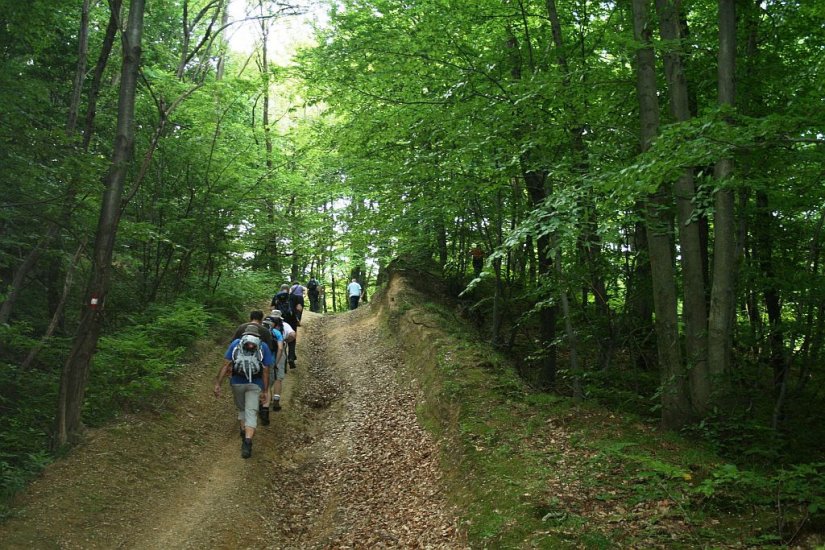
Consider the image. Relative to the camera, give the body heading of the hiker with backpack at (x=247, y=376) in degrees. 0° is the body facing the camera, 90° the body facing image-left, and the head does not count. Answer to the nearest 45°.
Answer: approximately 180°

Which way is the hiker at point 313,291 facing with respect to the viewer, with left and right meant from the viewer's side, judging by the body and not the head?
facing away from the viewer

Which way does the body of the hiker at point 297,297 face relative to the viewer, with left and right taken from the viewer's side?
facing away from the viewer

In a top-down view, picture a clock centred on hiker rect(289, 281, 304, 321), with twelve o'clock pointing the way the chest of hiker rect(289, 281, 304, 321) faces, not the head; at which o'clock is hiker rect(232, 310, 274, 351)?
hiker rect(232, 310, 274, 351) is roughly at 6 o'clock from hiker rect(289, 281, 304, 321).

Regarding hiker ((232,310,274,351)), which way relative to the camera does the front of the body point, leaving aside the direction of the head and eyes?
away from the camera
